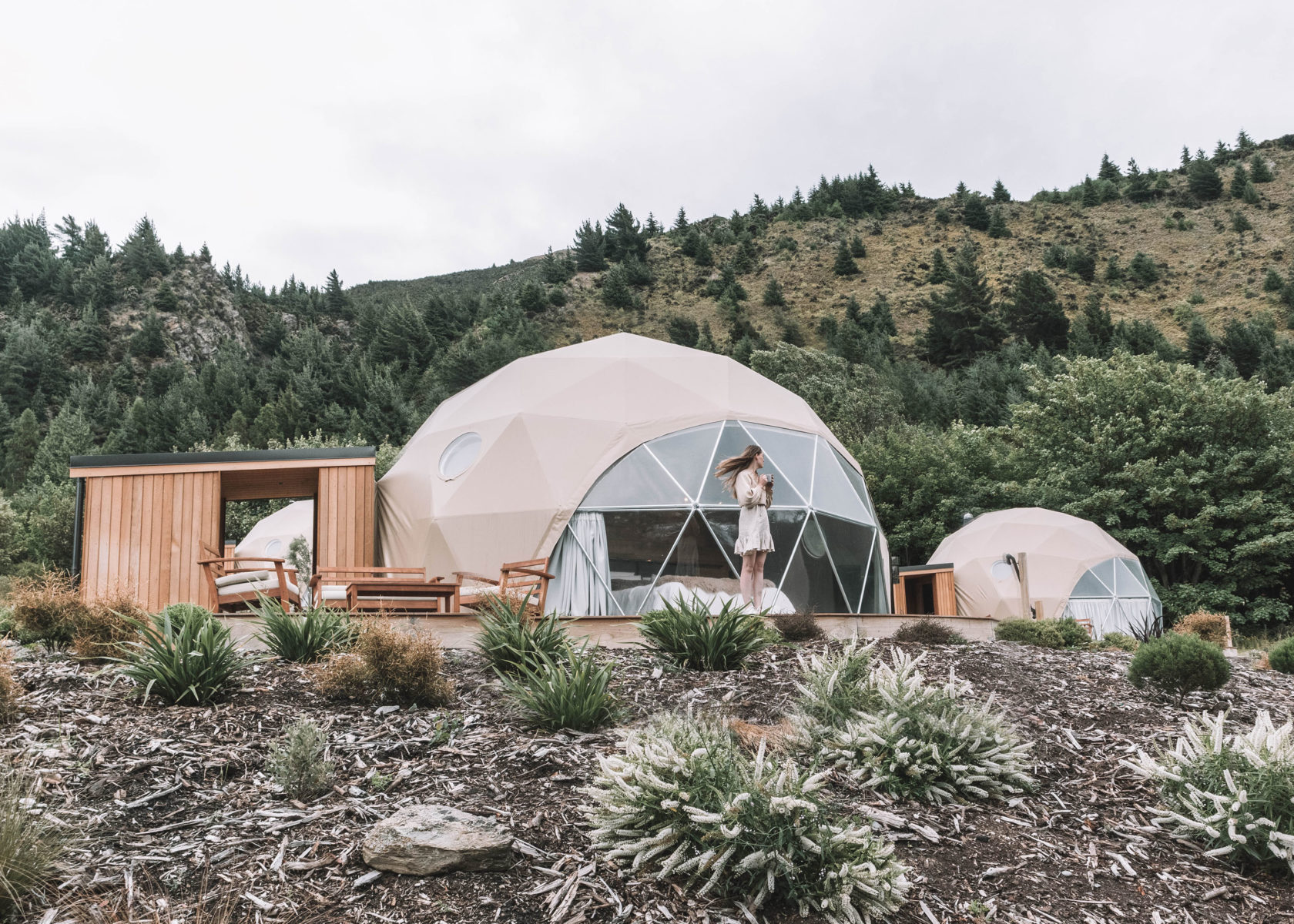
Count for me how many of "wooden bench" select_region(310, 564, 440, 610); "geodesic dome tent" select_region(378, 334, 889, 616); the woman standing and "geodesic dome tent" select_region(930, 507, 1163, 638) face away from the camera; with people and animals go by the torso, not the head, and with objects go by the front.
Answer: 0

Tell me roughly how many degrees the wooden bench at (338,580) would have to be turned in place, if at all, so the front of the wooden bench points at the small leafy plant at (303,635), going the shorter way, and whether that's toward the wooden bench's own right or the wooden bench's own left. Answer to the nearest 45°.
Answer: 0° — it already faces it

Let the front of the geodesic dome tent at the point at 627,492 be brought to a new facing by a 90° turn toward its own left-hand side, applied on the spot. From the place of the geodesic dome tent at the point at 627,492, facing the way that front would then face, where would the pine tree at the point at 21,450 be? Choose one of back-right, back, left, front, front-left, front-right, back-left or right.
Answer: left

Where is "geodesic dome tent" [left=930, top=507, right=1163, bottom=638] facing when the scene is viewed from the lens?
facing the viewer and to the right of the viewer

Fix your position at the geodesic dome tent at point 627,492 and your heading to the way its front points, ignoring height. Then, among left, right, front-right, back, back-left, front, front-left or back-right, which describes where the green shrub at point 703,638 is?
front-right

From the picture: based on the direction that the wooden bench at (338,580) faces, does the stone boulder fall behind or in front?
in front

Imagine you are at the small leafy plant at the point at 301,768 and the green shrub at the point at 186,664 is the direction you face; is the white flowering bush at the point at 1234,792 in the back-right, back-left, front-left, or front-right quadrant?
back-right

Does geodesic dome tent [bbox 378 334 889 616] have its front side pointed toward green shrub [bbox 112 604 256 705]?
no

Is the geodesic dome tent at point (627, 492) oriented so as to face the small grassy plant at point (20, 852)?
no

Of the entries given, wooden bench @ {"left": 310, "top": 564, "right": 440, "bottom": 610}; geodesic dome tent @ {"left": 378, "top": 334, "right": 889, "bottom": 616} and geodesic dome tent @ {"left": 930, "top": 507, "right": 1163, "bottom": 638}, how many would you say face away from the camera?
0

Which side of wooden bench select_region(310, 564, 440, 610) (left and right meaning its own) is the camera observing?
front

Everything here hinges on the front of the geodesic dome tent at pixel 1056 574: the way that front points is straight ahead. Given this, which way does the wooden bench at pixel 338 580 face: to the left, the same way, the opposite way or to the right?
the same way

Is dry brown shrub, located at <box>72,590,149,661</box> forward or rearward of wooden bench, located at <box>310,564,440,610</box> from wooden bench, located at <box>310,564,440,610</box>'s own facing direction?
forward

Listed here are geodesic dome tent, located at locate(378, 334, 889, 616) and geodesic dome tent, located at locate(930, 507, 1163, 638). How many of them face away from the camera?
0
